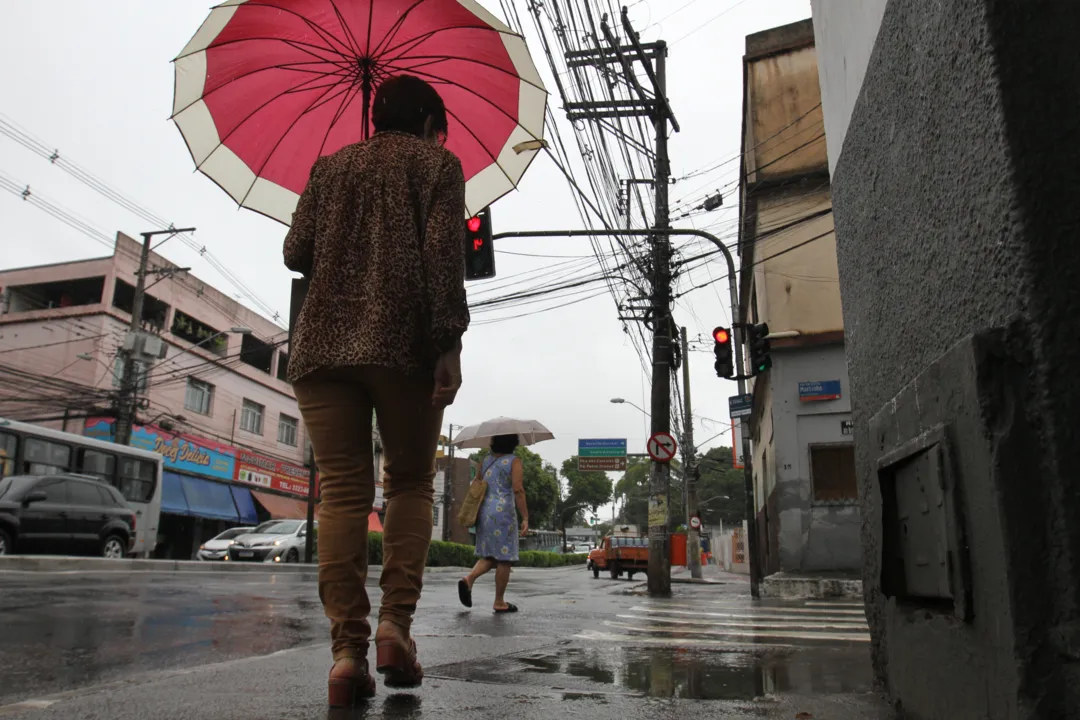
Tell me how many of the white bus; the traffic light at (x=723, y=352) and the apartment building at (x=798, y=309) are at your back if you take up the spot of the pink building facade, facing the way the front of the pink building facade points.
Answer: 0

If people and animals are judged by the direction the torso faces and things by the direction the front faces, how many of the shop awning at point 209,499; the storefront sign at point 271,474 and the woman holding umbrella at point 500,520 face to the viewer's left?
0

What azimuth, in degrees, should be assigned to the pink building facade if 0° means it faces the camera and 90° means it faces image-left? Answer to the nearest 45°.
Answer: approximately 315°

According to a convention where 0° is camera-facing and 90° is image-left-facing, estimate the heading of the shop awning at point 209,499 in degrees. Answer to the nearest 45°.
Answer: approximately 315°

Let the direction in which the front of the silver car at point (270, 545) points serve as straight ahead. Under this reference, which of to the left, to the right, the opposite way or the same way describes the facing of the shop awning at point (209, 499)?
to the left

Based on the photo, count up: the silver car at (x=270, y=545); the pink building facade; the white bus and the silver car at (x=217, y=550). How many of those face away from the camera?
0

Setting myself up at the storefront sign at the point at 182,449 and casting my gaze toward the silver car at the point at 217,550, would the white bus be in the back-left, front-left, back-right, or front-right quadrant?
front-right

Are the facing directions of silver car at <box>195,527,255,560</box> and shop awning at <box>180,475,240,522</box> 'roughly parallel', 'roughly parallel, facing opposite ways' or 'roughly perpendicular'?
roughly perpendicular

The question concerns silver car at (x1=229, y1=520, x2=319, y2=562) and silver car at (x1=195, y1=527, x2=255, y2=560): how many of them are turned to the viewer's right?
0

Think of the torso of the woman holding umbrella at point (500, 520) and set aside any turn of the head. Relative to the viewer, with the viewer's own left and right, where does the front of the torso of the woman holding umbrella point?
facing away from the viewer and to the right of the viewer

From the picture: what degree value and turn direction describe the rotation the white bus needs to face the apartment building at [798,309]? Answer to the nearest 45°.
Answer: approximately 90° to its left

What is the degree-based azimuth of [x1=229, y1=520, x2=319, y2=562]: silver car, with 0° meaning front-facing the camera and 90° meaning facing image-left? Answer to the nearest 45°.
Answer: approximately 45°

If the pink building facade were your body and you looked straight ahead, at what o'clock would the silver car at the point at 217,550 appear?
The silver car is roughly at 1 o'clock from the pink building facade.
